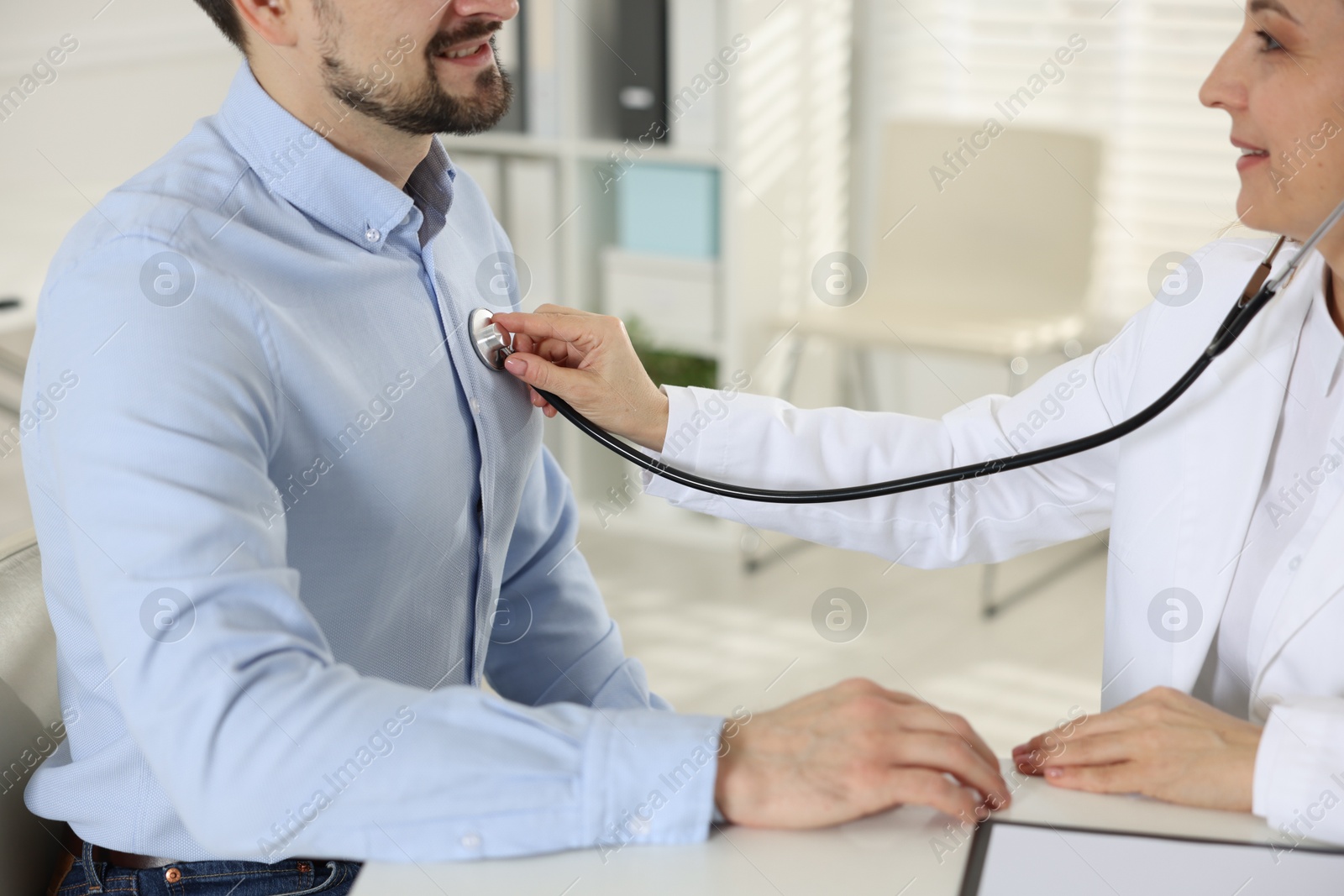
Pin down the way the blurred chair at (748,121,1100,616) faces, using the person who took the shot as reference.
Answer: facing the viewer and to the left of the viewer

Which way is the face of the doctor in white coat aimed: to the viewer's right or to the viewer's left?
to the viewer's left

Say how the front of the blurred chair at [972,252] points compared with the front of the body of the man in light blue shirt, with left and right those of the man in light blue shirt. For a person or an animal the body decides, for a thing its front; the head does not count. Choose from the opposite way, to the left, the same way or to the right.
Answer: to the right

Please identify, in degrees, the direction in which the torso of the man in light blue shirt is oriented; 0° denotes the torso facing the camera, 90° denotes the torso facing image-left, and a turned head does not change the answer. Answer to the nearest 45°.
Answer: approximately 315°

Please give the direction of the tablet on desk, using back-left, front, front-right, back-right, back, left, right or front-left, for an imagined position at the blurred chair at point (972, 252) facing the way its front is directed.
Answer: front-left

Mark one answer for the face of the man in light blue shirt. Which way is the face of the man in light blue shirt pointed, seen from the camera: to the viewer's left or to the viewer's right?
to the viewer's right

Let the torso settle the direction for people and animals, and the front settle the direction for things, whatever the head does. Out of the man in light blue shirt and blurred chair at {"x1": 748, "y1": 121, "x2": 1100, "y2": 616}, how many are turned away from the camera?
0

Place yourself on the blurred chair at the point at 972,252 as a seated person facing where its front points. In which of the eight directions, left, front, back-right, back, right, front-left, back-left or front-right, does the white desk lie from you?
front-left

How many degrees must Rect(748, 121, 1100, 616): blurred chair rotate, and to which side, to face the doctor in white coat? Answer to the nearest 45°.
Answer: approximately 45° to its left
